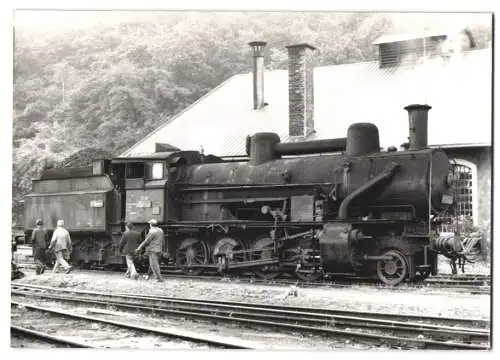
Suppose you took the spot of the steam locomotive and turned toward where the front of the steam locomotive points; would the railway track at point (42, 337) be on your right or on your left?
on your right

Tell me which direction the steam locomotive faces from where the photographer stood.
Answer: facing the viewer and to the right of the viewer

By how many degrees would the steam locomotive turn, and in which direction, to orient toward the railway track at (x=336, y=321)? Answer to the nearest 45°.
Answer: approximately 45° to its right

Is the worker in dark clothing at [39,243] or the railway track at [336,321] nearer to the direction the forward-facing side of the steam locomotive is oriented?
the railway track

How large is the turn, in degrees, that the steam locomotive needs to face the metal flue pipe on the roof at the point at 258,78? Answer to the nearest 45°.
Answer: approximately 135° to its left

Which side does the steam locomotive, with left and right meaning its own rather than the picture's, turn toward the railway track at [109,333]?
right

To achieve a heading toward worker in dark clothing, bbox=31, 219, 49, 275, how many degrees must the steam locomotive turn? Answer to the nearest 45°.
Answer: approximately 135° to its right

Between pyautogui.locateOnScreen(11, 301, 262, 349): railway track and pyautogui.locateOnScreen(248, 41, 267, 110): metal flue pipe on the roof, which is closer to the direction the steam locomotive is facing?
the railway track
